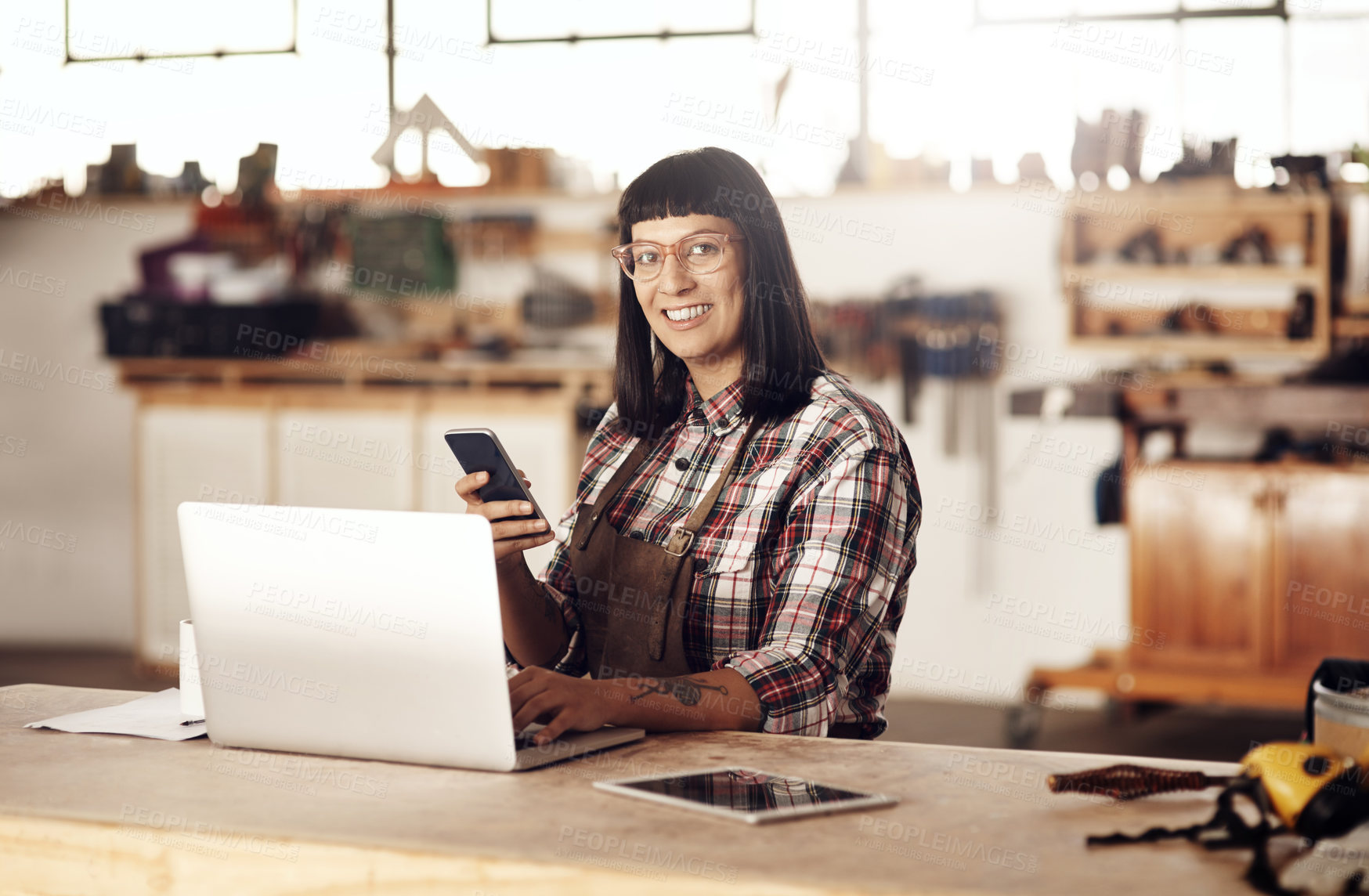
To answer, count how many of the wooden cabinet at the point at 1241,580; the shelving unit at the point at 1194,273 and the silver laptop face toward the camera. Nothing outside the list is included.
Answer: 2

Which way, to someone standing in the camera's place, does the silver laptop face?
facing away from the viewer and to the right of the viewer

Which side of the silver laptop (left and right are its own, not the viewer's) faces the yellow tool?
right

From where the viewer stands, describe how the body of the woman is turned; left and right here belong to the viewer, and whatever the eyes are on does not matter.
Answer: facing the viewer and to the left of the viewer

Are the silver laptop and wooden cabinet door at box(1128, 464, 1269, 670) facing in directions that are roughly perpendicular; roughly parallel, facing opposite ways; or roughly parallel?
roughly parallel, facing opposite ways

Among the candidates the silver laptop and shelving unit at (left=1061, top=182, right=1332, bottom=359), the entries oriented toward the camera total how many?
1

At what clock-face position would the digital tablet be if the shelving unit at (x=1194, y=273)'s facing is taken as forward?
The digital tablet is roughly at 12 o'clock from the shelving unit.

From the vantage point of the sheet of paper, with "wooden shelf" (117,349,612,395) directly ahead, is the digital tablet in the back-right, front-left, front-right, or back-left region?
back-right

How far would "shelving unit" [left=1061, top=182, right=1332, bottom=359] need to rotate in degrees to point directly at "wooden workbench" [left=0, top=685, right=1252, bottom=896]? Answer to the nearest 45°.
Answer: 0° — it already faces it

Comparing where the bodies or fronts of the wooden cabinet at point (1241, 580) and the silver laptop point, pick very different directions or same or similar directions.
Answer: very different directions

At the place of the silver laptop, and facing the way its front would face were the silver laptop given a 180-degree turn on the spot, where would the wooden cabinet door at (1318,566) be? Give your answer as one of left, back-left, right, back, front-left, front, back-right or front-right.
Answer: back

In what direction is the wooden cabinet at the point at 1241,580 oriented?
toward the camera

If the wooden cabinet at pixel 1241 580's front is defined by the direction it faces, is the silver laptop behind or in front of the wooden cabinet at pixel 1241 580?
in front

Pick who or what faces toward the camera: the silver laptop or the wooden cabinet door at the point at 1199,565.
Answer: the wooden cabinet door

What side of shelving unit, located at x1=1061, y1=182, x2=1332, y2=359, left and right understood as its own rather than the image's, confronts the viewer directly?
front

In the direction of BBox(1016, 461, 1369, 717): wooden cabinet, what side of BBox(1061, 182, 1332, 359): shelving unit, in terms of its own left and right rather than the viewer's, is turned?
front
